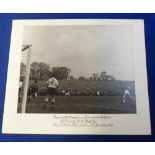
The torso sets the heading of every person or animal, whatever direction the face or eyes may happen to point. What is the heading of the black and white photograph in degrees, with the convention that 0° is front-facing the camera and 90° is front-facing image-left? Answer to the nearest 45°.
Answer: approximately 0°
